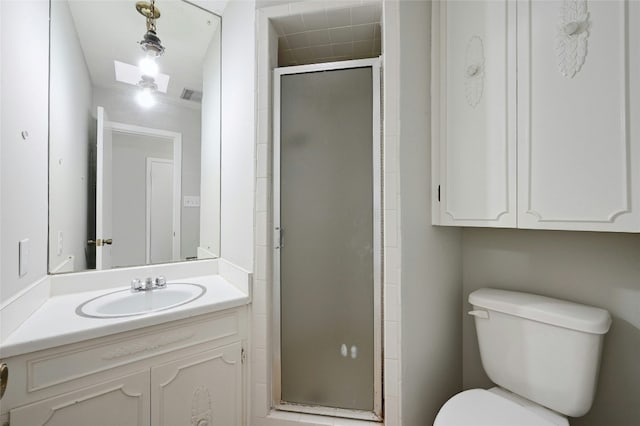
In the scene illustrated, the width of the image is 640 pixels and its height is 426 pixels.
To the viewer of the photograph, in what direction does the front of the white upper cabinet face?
facing the viewer and to the left of the viewer

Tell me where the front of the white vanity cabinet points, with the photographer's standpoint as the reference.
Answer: facing the viewer and to the right of the viewer

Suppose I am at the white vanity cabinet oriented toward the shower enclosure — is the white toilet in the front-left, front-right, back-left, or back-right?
front-right

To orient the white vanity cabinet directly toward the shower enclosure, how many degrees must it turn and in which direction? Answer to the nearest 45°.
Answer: approximately 45° to its left

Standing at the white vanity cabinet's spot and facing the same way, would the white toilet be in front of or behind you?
in front

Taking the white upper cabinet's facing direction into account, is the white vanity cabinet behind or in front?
in front

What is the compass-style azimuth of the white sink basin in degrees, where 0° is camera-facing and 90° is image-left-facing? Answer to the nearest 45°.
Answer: approximately 315°
